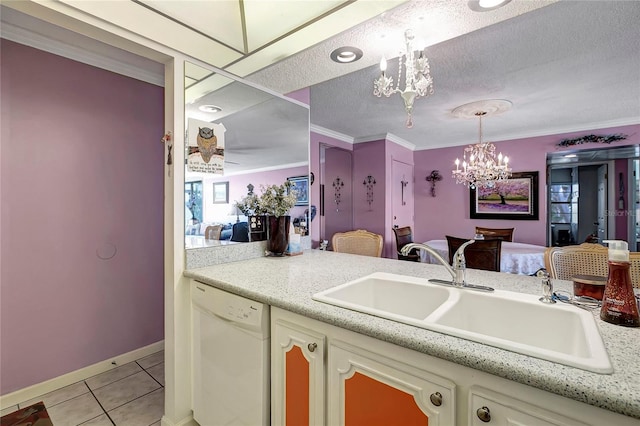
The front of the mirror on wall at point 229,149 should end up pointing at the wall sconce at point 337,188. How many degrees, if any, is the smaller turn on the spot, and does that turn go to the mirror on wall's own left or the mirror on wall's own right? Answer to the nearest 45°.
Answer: approximately 90° to the mirror on wall's own left

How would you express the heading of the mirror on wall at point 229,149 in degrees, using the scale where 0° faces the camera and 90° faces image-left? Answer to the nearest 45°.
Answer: approximately 315°

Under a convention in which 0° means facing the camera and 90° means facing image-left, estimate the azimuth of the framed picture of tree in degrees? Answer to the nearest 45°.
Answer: approximately 0°

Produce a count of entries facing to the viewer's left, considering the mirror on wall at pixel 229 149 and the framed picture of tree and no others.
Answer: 0

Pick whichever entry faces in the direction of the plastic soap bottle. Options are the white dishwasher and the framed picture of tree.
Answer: the framed picture of tree

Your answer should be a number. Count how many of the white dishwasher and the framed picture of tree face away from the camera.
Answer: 0

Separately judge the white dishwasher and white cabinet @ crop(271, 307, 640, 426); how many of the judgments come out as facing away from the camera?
0

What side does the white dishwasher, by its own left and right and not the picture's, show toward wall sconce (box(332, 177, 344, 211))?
back
